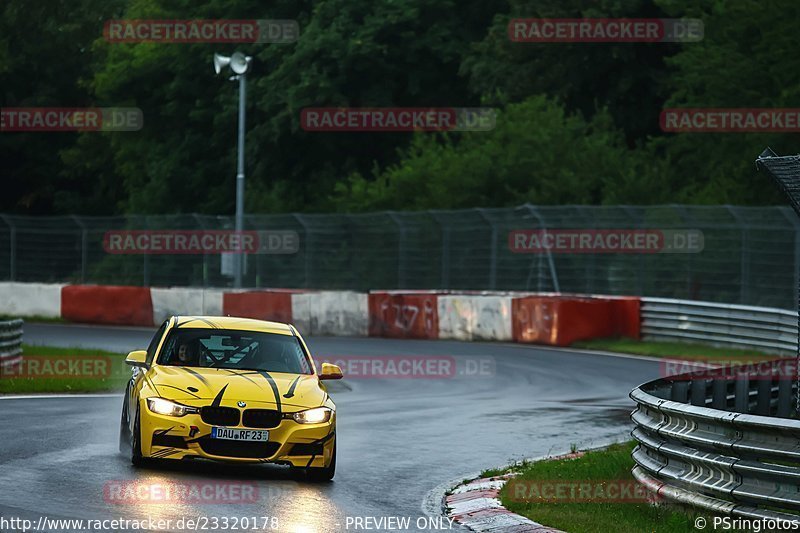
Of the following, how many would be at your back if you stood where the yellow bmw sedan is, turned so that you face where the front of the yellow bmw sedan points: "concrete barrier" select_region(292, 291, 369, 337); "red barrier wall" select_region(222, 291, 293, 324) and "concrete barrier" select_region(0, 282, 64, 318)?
3

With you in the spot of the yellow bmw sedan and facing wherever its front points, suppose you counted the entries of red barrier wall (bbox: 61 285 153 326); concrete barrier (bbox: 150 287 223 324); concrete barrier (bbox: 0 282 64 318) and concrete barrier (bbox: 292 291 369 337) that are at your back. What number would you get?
4

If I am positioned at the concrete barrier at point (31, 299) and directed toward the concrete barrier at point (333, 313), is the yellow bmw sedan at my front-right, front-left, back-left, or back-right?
front-right

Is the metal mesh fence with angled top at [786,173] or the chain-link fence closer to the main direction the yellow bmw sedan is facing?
the metal mesh fence with angled top

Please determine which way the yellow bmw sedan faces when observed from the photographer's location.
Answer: facing the viewer

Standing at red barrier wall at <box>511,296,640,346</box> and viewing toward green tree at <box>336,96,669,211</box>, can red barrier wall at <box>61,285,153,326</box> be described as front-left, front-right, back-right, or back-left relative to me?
front-left

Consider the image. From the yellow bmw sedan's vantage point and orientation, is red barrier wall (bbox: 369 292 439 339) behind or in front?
behind

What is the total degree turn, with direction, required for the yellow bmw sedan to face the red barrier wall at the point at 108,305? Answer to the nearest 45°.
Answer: approximately 180°

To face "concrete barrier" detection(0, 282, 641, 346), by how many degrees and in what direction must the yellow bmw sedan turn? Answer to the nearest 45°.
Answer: approximately 180°

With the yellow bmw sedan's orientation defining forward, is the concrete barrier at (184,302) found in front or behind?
behind

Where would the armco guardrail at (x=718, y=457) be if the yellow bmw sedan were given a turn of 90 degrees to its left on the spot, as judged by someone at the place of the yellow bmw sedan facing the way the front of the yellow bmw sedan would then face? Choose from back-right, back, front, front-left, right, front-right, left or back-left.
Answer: front-right

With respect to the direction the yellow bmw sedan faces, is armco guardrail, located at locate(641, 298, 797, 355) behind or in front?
behind

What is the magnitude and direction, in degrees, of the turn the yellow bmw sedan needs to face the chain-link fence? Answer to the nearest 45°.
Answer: approximately 180°

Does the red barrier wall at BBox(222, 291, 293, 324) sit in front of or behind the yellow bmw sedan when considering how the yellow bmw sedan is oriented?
behind

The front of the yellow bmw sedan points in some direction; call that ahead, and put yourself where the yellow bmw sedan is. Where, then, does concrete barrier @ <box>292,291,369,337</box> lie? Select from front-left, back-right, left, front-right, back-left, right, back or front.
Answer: back
